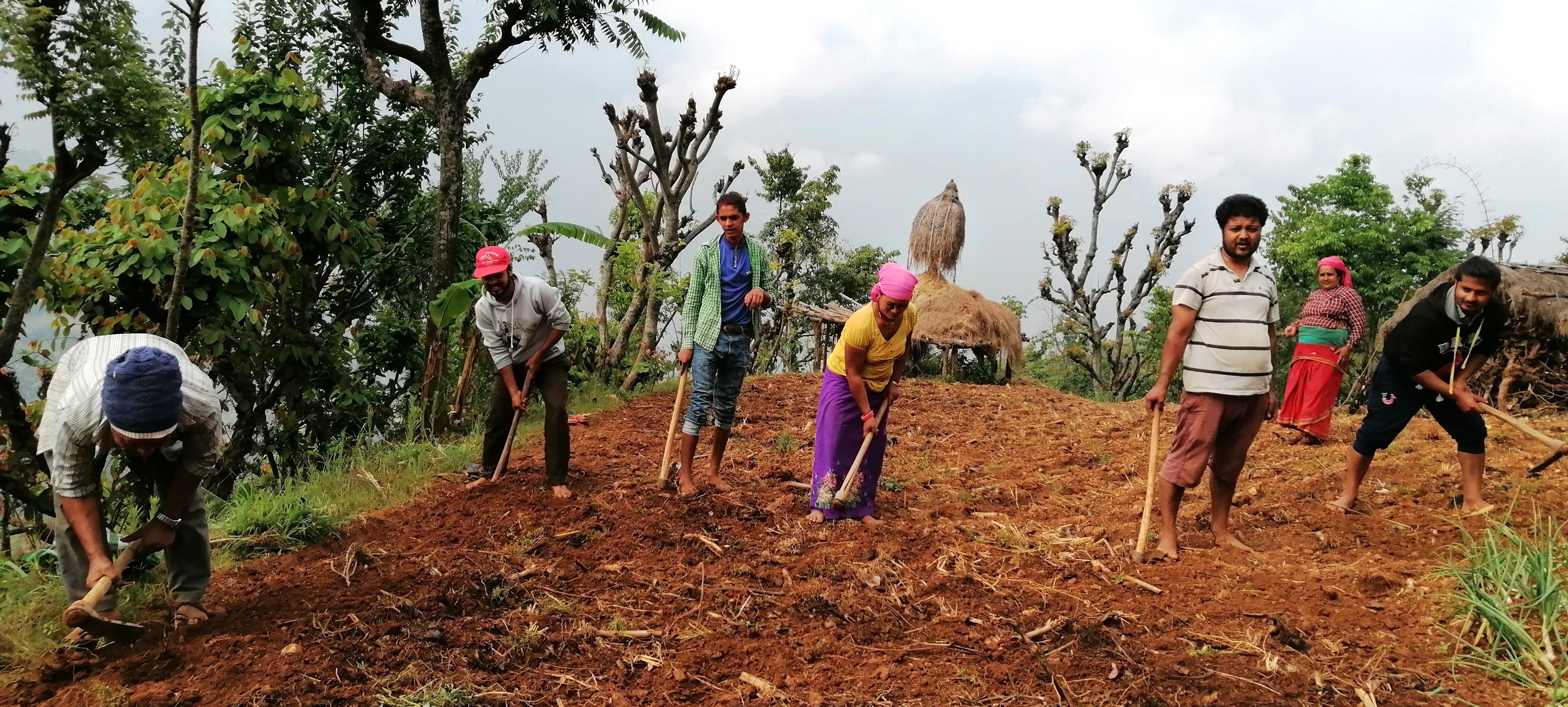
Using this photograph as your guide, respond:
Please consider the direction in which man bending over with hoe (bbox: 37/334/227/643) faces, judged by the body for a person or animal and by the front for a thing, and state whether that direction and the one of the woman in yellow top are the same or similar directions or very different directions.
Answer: same or similar directions

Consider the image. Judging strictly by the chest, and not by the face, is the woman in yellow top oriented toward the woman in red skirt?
no

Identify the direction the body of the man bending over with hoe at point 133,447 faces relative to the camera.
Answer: toward the camera

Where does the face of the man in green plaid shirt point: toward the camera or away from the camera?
toward the camera

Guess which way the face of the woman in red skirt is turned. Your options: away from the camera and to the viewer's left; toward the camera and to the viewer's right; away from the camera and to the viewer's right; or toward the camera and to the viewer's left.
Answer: toward the camera and to the viewer's left

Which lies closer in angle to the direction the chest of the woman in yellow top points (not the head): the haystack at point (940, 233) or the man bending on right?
the man bending on right

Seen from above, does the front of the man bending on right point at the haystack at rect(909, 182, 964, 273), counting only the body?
no

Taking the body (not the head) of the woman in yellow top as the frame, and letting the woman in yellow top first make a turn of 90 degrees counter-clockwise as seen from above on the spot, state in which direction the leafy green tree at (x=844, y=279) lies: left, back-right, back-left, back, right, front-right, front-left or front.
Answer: front-left

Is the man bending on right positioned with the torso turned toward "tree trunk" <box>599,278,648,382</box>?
no

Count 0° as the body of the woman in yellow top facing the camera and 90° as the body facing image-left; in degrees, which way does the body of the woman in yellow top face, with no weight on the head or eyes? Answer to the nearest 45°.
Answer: approximately 315°

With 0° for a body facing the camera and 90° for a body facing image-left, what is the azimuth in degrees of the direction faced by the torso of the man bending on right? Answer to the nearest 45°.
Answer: approximately 315°

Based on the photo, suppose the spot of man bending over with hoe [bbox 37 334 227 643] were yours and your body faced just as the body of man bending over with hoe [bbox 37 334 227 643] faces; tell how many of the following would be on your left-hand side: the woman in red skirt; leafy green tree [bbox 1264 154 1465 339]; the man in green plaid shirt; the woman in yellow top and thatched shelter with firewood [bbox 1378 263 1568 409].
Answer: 5

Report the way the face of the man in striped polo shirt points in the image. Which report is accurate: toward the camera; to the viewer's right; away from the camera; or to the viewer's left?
toward the camera

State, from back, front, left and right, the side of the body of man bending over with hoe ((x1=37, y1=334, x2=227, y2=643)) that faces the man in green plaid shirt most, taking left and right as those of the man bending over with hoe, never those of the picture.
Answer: left

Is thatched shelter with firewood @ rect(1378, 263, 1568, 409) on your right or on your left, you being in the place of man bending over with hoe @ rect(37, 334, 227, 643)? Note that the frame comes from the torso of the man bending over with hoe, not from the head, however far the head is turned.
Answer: on your left
